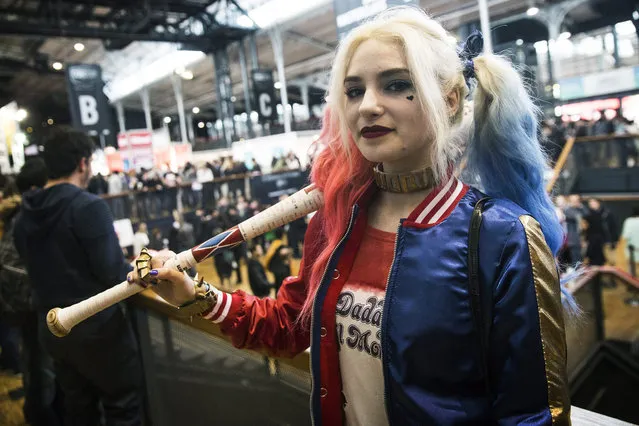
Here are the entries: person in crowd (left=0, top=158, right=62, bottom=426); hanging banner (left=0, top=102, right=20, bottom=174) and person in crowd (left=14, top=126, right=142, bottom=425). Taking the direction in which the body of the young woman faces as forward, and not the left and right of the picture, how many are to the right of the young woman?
3

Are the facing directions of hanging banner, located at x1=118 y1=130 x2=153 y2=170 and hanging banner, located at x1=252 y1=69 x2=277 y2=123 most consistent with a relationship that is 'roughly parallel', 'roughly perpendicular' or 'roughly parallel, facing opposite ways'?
roughly parallel

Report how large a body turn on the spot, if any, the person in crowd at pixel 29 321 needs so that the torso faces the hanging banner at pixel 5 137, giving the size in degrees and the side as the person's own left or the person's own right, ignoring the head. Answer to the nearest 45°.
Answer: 0° — they already face it

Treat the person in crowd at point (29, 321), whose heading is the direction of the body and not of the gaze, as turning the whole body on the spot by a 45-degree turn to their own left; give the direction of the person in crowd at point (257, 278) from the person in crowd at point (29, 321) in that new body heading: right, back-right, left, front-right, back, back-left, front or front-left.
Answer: right

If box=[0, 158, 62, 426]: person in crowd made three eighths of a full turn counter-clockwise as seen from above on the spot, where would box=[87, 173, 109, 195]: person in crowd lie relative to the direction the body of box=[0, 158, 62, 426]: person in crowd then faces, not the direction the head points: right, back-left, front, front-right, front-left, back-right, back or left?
back-right

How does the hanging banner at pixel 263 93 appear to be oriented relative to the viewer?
toward the camera

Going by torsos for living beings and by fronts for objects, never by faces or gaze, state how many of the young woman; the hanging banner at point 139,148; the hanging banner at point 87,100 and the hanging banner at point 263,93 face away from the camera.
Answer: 0

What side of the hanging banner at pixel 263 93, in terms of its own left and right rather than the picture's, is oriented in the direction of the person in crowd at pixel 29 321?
front

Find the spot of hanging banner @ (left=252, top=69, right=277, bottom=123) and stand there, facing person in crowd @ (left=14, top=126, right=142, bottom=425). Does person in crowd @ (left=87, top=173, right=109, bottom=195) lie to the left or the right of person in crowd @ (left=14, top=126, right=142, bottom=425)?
right

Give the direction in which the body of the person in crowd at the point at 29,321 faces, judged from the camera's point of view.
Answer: away from the camera

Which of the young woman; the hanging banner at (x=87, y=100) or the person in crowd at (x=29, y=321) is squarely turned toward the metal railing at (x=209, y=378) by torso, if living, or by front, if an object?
the hanging banner

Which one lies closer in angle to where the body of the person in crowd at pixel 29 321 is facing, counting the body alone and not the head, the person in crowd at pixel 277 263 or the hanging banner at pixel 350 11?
the person in crowd

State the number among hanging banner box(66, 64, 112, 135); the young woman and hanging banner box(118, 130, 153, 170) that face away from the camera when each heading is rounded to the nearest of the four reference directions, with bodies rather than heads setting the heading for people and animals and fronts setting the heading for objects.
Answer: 0

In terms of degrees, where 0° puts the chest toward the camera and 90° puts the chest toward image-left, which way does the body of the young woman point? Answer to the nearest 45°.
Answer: approximately 45°
